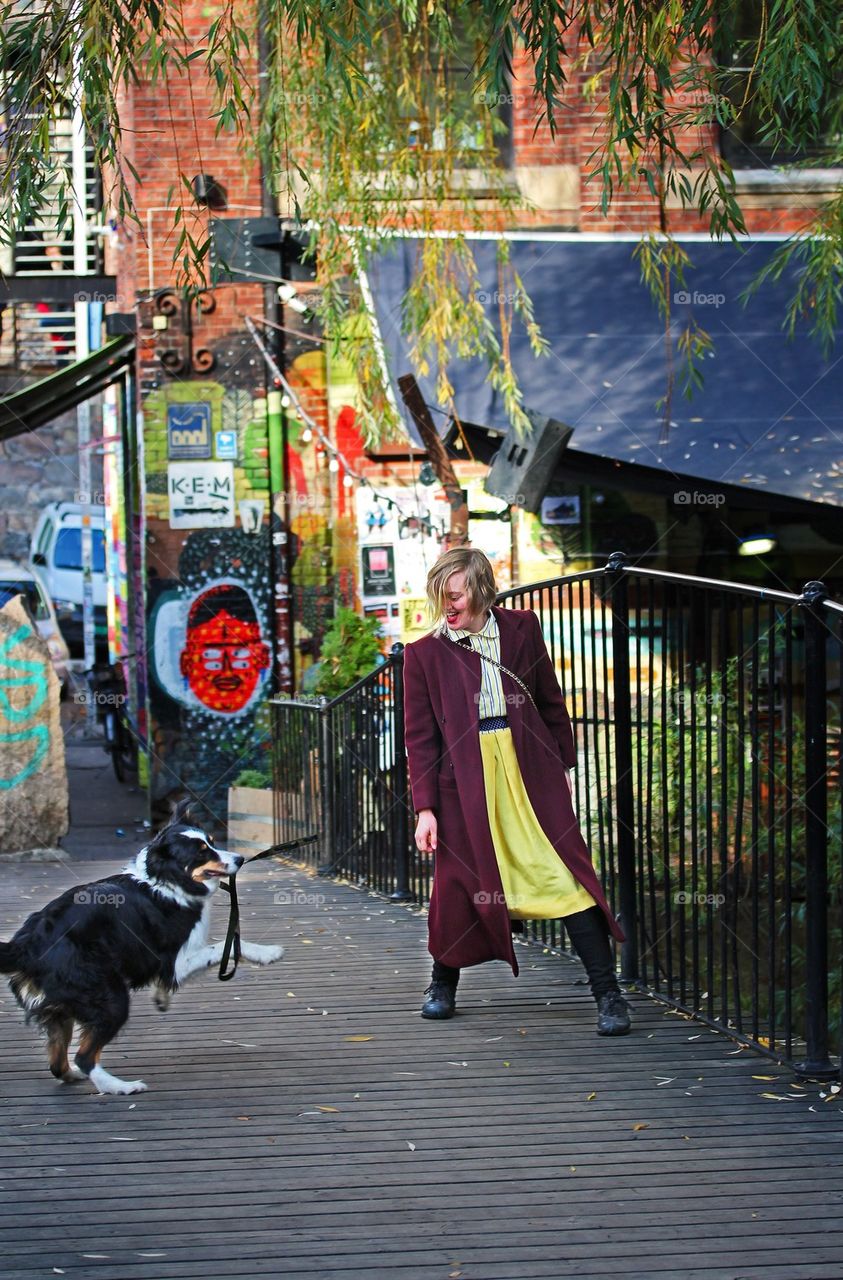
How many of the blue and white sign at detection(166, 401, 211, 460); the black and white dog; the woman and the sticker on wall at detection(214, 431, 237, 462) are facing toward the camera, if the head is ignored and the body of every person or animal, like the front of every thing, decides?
3

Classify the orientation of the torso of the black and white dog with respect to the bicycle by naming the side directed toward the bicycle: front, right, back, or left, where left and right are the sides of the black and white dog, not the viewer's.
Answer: left

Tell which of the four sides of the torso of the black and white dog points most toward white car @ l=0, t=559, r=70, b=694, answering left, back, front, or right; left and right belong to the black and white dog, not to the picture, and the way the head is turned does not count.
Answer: left

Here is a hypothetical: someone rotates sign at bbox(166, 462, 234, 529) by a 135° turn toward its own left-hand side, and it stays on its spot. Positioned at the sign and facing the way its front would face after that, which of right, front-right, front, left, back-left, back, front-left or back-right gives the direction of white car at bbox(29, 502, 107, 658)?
front-left

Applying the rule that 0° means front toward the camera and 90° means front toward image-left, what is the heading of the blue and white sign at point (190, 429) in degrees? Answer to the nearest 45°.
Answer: approximately 0°
